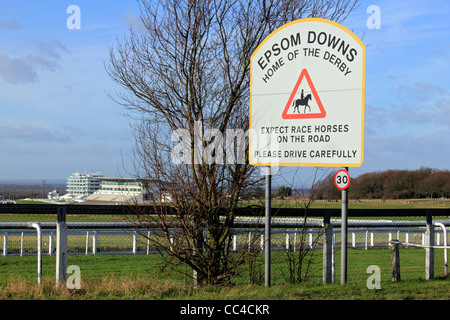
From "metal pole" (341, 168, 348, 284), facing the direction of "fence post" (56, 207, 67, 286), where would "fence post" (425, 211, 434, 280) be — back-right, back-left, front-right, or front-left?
back-right

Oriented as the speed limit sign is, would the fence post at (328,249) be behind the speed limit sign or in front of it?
behind

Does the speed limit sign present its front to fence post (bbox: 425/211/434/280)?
no

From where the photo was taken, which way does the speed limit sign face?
toward the camera

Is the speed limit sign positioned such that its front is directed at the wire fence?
no

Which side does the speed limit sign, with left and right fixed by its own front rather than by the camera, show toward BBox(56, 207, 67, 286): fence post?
right
